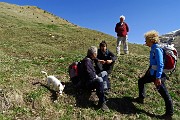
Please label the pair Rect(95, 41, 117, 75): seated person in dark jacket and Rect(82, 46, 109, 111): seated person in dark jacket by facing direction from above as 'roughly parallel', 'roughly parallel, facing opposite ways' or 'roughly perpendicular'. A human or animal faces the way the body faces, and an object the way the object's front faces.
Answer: roughly perpendicular

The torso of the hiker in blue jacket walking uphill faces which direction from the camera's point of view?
to the viewer's left

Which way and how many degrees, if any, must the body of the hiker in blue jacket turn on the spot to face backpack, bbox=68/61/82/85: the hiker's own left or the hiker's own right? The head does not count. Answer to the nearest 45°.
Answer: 0° — they already face it
